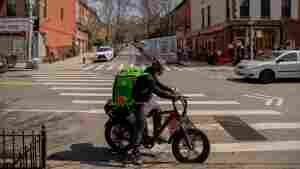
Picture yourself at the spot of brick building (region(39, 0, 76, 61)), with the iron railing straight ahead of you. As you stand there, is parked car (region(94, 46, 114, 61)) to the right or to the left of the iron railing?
left

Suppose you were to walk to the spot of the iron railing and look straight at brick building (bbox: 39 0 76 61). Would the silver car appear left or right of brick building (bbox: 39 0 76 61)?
right

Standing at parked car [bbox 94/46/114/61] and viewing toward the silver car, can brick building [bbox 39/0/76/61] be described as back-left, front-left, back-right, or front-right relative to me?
back-right

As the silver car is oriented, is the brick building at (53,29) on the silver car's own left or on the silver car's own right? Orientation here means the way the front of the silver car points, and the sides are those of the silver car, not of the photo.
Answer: on the silver car's own right

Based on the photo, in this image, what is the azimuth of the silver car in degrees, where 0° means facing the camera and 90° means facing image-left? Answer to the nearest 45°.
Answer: approximately 45°

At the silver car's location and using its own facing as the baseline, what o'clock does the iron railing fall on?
The iron railing is roughly at 11 o'clock from the silver car.

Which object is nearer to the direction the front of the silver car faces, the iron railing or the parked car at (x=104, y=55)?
the iron railing

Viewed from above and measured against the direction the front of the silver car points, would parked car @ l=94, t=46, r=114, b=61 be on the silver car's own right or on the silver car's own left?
on the silver car's own right
